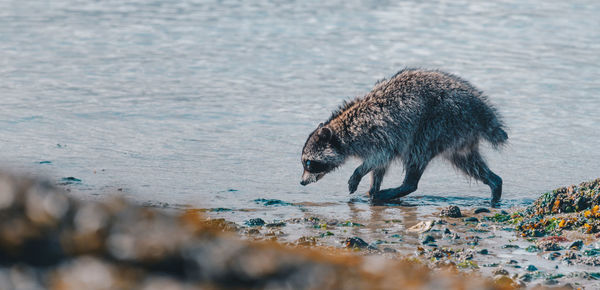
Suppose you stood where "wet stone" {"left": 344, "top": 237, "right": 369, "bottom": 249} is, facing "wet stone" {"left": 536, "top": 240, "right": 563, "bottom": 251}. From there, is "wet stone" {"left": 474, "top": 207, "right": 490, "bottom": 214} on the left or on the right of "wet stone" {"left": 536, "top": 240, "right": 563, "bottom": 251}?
left

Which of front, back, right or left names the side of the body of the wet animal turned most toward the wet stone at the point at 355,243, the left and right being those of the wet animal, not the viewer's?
left

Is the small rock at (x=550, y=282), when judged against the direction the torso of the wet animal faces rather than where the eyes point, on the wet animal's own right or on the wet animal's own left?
on the wet animal's own left

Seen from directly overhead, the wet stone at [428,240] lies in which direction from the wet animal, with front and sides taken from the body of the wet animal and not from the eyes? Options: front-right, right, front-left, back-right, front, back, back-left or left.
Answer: left

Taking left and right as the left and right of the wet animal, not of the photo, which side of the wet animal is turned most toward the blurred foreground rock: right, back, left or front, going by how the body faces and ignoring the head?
left

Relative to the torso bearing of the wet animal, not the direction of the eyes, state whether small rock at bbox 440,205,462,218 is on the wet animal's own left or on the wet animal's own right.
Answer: on the wet animal's own left

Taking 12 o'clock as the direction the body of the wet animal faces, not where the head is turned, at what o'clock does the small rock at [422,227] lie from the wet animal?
The small rock is roughly at 9 o'clock from the wet animal.

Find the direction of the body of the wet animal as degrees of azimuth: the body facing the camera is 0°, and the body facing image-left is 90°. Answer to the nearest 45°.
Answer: approximately 90°
